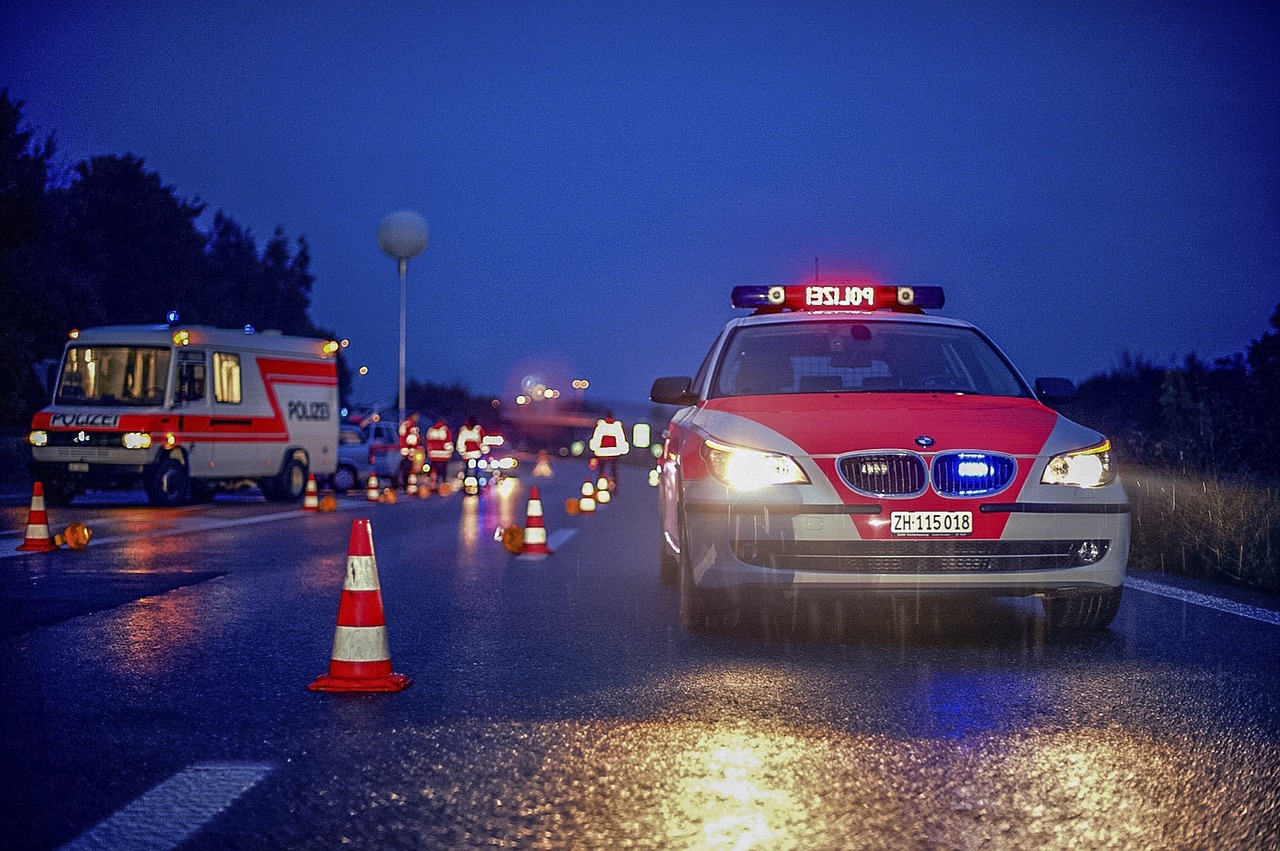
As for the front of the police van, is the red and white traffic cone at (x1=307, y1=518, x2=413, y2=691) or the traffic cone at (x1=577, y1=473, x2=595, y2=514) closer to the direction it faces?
the red and white traffic cone

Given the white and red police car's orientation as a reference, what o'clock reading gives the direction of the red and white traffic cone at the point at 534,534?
The red and white traffic cone is roughly at 5 o'clock from the white and red police car.

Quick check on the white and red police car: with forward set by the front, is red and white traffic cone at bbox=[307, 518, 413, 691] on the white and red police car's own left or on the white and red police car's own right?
on the white and red police car's own right

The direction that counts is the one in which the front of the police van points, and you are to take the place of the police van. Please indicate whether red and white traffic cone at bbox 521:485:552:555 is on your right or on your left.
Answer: on your left

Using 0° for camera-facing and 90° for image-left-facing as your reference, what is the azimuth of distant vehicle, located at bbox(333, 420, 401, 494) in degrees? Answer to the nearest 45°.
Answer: approximately 45°

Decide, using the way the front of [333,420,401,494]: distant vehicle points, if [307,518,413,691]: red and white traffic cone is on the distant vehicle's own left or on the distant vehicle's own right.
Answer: on the distant vehicle's own left

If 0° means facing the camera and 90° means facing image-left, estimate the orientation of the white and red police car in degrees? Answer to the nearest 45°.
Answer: approximately 0°

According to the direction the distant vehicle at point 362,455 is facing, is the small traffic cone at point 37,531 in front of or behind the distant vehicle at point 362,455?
in front

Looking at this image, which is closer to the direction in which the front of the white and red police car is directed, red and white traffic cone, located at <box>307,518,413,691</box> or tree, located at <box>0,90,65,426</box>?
the red and white traffic cone

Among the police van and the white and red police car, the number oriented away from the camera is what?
0

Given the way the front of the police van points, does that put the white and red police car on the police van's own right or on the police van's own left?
on the police van's own left
